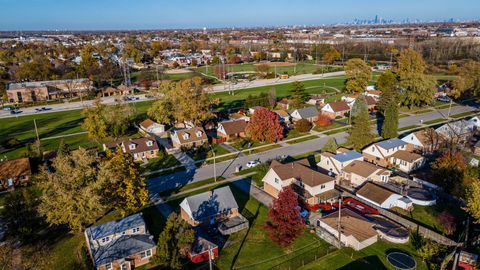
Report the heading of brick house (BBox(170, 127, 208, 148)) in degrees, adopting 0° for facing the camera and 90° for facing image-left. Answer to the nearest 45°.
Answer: approximately 315°

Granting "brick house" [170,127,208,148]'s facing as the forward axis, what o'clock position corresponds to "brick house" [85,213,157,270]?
"brick house" [85,213,157,270] is roughly at 2 o'clock from "brick house" [170,127,208,148].

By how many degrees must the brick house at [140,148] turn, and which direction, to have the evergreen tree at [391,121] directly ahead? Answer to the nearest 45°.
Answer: approximately 45° to its left

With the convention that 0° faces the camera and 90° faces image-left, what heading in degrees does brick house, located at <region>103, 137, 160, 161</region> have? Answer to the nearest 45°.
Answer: approximately 315°

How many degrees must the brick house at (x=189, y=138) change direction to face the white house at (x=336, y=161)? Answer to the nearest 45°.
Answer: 0° — it already faces it

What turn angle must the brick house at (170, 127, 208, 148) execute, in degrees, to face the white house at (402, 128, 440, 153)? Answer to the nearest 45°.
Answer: approximately 45° to its left
